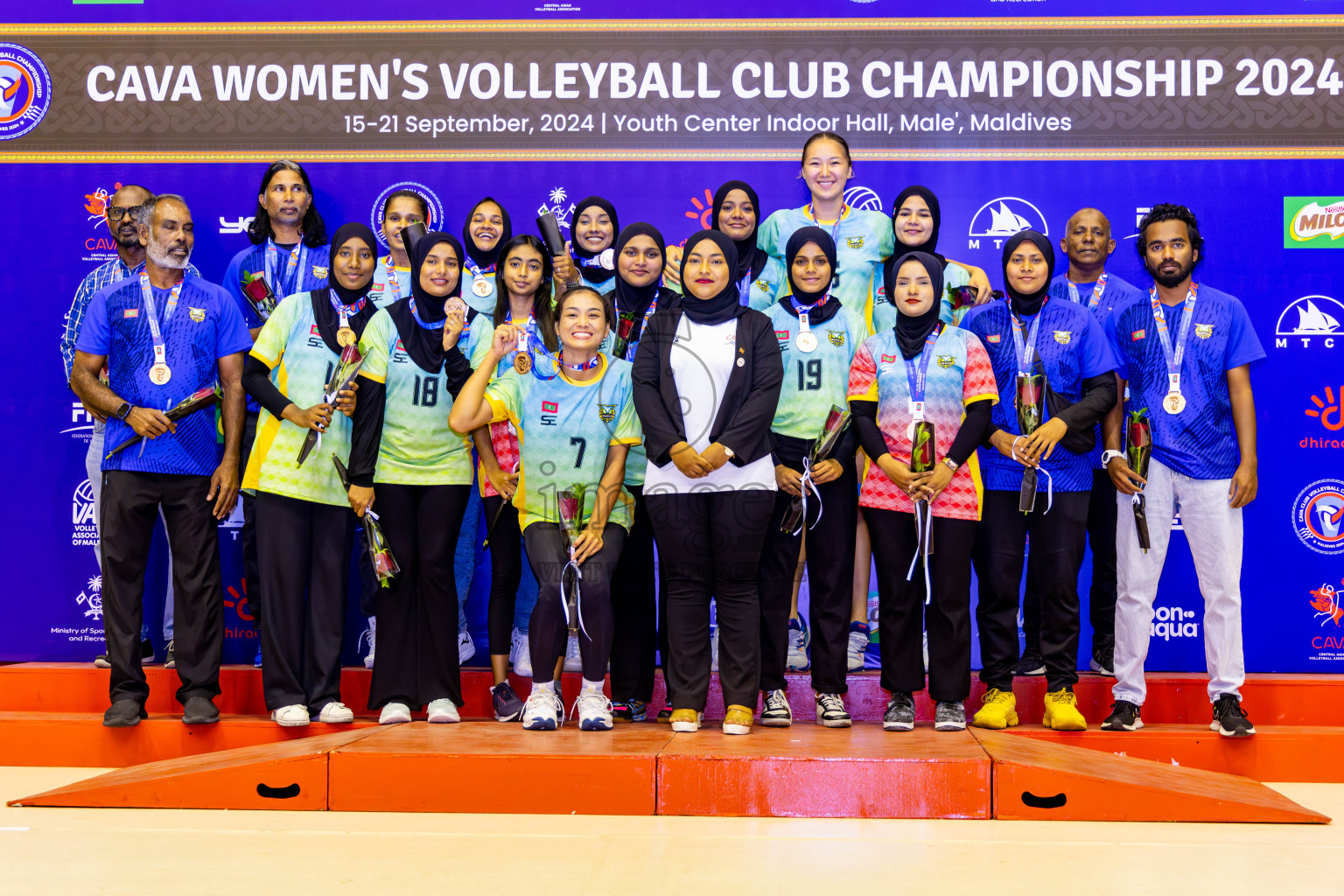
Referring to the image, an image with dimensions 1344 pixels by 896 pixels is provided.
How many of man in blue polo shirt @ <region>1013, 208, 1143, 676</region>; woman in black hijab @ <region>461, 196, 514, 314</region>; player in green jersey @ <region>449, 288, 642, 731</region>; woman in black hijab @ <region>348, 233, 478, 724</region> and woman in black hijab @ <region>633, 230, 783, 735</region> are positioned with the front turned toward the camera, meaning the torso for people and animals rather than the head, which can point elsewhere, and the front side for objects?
5

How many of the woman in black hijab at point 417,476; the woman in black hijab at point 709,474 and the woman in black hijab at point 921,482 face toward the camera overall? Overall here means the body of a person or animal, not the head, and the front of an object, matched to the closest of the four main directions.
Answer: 3

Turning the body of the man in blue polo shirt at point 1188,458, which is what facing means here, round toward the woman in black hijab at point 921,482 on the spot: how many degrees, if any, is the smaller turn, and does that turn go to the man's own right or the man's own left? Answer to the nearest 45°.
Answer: approximately 45° to the man's own right

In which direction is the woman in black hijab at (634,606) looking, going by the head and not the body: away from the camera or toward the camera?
toward the camera

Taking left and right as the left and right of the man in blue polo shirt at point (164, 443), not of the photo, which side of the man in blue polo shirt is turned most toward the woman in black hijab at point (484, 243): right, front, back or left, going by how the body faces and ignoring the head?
left

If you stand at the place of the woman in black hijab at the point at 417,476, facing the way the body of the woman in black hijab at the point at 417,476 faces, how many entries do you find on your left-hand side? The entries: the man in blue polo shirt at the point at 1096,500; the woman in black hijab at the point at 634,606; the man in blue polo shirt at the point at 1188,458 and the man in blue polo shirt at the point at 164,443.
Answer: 3

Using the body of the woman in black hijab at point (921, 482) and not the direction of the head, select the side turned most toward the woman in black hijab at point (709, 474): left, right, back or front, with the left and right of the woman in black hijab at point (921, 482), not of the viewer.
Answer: right

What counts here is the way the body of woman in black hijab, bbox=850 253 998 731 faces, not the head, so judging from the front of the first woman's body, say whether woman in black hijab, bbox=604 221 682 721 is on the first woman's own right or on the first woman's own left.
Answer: on the first woman's own right

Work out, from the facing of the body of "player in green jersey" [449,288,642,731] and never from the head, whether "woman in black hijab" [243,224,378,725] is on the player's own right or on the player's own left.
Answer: on the player's own right

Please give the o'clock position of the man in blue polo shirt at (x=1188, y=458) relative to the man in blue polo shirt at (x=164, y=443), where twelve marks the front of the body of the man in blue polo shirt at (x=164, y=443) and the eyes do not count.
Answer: the man in blue polo shirt at (x=1188, y=458) is roughly at 10 o'clock from the man in blue polo shirt at (x=164, y=443).

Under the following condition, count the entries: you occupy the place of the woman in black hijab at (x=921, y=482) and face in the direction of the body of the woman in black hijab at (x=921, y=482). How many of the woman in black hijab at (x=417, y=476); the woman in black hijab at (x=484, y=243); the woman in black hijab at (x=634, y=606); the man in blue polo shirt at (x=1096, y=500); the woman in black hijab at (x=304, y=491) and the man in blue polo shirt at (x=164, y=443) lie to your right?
5

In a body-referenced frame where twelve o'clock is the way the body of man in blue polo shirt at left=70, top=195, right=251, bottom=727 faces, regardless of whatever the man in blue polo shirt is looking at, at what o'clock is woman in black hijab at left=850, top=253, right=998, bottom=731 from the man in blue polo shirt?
The woman in black hijab is roughly at 10 o'clock from the man in blue polo shirt.

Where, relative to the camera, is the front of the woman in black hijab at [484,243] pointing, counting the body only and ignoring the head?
toward the camera

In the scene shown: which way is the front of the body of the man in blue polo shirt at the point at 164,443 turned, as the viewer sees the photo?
toward the camera

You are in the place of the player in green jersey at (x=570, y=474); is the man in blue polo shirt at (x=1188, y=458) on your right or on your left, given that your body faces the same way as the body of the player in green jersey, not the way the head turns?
on your left
